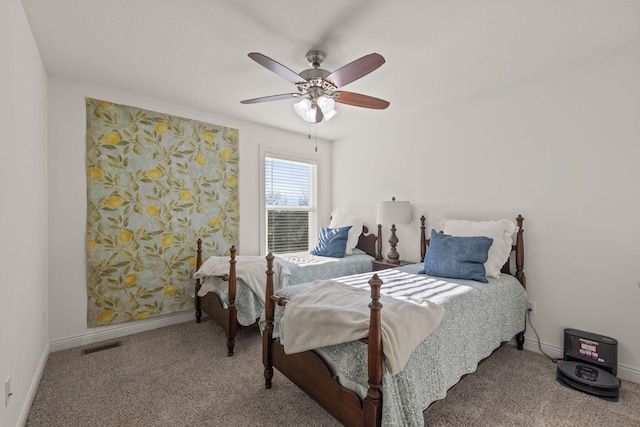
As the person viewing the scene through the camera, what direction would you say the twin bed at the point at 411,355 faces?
facing the viewer and to the left of the viewer

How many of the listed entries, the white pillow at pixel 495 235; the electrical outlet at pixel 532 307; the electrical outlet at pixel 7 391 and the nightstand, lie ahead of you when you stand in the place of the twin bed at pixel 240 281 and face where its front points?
1

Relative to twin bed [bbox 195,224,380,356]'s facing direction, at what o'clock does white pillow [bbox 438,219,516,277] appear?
The white pillow is roughly at 8 o'clock from the twin bed.

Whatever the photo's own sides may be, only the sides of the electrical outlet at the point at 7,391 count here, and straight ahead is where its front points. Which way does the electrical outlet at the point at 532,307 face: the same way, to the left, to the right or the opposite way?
the opposite way

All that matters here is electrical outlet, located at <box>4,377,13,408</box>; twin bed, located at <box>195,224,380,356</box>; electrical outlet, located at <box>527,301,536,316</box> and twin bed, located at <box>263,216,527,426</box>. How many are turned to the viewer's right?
1

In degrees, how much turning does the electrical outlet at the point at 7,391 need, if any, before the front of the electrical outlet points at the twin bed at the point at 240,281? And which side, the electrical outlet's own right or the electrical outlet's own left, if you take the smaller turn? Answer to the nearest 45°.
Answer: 0° — it already faces it

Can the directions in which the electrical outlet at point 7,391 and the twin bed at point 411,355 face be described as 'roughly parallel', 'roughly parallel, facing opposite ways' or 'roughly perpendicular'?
roughly parallel, facing opposite ways

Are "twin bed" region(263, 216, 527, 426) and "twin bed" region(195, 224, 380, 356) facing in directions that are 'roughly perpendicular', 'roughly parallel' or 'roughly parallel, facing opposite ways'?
roughly parallel

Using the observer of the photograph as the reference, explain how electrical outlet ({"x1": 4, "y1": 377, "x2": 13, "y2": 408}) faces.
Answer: facing to the right of the viewer

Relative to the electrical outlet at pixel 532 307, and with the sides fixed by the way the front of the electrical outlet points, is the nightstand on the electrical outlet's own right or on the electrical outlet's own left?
on the electrical outlet's own right

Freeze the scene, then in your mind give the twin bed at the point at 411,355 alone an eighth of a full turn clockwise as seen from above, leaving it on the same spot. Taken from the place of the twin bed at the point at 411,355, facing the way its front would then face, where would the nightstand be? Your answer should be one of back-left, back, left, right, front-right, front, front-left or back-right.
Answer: right

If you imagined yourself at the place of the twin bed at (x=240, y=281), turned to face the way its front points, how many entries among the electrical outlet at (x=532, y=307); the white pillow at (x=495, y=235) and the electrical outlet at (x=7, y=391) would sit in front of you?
1
